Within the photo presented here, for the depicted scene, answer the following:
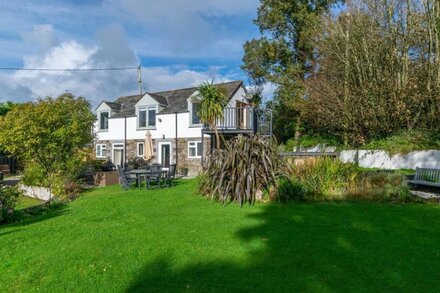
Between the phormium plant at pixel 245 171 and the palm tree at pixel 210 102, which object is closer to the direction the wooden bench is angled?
the phormium plant

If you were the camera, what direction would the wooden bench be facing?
facing the viewer and to the left of the viewer

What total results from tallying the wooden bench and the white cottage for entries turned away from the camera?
0

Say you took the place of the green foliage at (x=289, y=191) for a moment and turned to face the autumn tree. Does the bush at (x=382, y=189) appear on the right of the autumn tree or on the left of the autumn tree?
right

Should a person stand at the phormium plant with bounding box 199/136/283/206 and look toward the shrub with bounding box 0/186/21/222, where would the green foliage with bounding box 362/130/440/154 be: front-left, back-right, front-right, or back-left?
back-right

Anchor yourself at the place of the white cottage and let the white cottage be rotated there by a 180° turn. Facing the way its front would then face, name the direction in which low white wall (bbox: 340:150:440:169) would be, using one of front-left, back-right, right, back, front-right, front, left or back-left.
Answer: right

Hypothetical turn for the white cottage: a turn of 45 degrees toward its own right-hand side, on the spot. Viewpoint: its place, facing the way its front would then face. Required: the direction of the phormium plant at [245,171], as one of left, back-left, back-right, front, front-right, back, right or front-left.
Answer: left

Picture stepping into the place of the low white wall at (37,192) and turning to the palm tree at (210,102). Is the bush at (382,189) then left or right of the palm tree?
right

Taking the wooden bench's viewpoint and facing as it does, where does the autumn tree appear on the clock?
The autumn tree is roughly at 4 o'clock from the wooden bench.

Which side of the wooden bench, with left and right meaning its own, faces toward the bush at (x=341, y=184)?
front

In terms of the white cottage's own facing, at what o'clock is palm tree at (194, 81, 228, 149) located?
The palm tree is roughly at 10 o'clock from the white cottage.

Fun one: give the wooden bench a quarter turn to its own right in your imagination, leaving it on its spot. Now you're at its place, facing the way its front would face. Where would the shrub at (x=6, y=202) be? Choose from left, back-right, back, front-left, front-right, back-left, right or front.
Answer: left

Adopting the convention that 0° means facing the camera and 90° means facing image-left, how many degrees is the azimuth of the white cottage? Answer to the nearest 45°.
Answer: approximately 45°

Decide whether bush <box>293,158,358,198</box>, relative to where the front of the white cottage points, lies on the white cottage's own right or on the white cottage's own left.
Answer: on the white cottage's own left

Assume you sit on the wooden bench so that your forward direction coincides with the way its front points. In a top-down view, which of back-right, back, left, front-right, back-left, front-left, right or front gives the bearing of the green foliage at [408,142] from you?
back-right

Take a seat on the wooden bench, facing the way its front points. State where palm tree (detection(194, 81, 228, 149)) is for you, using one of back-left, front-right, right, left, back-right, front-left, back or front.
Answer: front-right

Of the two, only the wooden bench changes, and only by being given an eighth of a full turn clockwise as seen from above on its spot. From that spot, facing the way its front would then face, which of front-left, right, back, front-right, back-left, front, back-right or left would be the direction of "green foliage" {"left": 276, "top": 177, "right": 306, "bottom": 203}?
front-left
